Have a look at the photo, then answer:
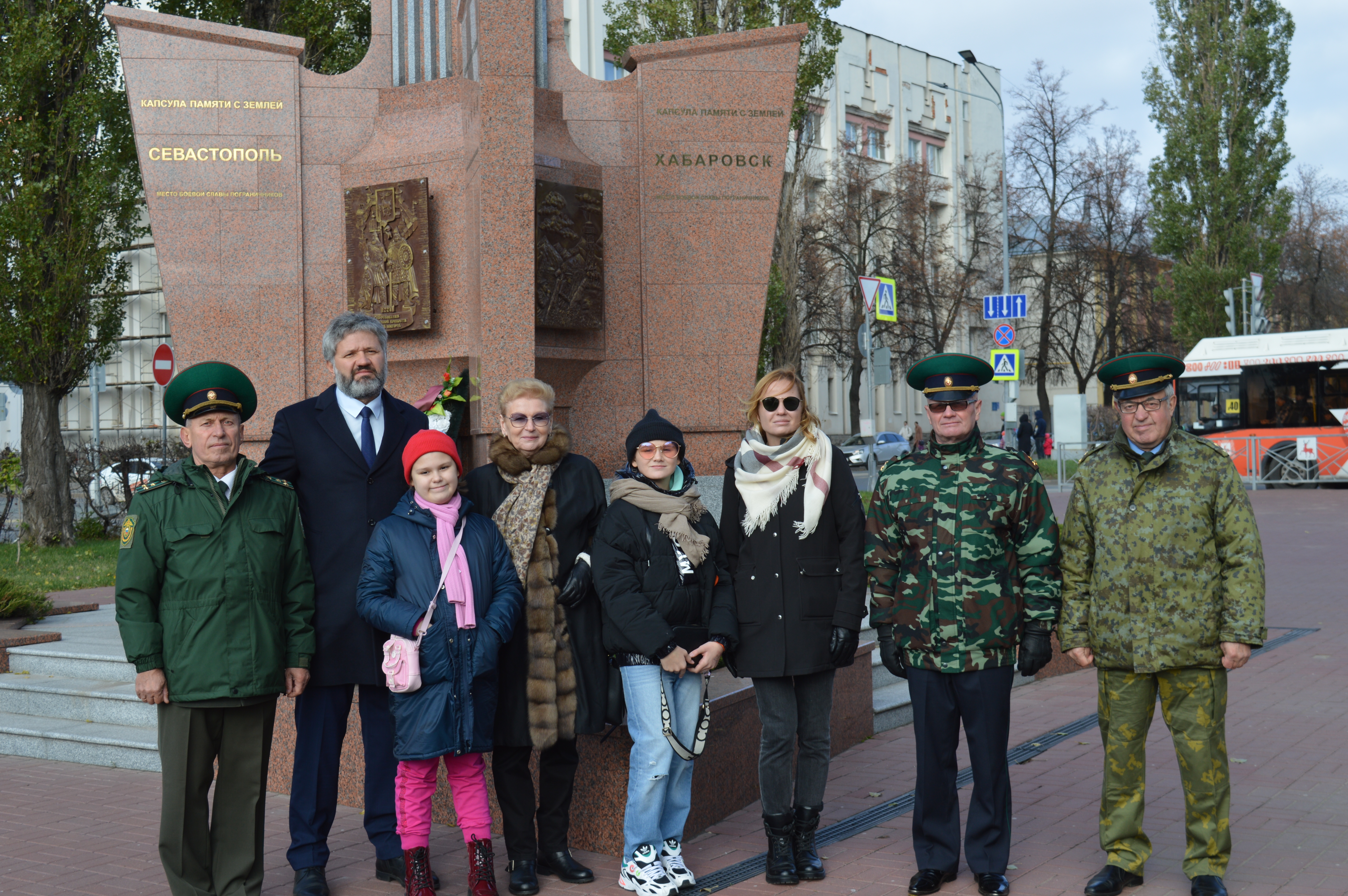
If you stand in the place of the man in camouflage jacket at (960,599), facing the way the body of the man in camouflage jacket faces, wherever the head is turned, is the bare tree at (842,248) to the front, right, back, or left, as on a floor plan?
back

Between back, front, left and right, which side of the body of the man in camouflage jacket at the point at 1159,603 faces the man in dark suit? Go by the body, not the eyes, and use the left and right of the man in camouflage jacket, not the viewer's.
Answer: right

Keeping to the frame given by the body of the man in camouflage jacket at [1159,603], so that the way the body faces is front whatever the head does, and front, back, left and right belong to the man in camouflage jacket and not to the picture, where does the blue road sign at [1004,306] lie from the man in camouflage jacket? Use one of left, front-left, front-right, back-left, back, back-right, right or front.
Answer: back

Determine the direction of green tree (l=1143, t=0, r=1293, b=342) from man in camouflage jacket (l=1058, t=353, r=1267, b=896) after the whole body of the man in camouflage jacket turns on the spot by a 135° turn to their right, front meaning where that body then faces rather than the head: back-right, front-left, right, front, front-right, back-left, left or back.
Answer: front-right

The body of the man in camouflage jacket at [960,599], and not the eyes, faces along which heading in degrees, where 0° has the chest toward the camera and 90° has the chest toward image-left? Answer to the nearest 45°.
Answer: approximately 0°

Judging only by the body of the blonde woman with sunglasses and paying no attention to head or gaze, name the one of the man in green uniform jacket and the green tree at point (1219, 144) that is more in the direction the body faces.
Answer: the man in green uniform jacket

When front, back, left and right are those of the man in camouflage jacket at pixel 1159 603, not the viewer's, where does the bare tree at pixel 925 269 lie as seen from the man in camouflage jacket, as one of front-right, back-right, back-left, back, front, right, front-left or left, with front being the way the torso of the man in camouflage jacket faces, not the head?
back

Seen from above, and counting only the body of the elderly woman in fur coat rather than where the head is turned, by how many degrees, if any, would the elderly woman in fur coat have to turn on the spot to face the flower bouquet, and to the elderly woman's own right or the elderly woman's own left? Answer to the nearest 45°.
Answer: approximately 180°

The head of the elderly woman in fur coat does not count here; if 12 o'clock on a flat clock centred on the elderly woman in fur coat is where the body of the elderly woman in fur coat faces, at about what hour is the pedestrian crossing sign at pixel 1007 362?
The pedestrian crossing sign is roughly at 7 o'clock from the elderly woman in fur coat.

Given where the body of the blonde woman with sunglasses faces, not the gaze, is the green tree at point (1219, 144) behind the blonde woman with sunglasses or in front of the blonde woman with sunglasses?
behind

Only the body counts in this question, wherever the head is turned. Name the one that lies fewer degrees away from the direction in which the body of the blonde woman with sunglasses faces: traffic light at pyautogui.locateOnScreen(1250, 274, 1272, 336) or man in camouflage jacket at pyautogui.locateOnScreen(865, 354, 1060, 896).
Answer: the man in camouflage jacket

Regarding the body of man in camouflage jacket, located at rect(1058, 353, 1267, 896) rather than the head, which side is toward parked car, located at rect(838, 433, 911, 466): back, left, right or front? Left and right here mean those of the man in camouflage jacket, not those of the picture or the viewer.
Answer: back
